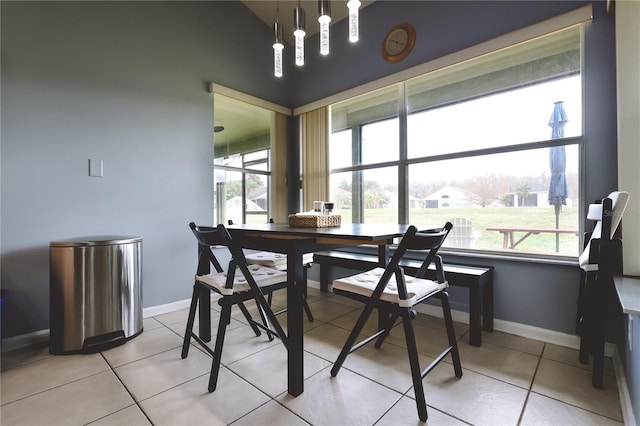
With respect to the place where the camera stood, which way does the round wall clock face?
facing the viewer and to the left of the viewer

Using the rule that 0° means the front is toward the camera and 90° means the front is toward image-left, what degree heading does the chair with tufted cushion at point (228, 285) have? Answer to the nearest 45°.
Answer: approximately 225°

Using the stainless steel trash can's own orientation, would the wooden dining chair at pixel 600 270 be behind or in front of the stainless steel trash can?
in front

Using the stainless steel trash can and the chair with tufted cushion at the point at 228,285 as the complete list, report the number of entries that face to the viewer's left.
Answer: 0

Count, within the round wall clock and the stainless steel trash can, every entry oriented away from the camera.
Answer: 0

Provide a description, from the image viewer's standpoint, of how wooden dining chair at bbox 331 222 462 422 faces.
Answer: facing away from the viewer and to the left of the viewer

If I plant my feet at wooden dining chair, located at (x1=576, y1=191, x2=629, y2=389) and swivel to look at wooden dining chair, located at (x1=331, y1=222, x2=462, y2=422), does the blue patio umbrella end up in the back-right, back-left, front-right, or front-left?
back-right

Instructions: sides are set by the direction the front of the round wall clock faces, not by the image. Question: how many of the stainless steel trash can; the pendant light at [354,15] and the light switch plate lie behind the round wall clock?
0

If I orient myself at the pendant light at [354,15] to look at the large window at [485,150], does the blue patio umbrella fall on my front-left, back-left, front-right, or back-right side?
front-right

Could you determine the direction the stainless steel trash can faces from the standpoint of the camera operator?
facing the viewer and to the right of the viewer

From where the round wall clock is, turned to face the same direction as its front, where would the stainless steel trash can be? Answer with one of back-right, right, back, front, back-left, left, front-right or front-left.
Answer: front

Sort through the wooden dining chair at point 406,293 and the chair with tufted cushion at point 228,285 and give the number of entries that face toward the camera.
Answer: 0
